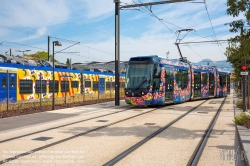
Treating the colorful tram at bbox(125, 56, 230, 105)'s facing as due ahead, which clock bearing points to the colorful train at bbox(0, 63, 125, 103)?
the colorful train at bbox(0, 63, 125, 103) is roughly at 2 o'clock from the colorful tram at bbox(125, 56, 230, 105).

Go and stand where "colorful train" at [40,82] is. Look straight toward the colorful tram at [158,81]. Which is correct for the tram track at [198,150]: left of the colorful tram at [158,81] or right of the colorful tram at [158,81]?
right
